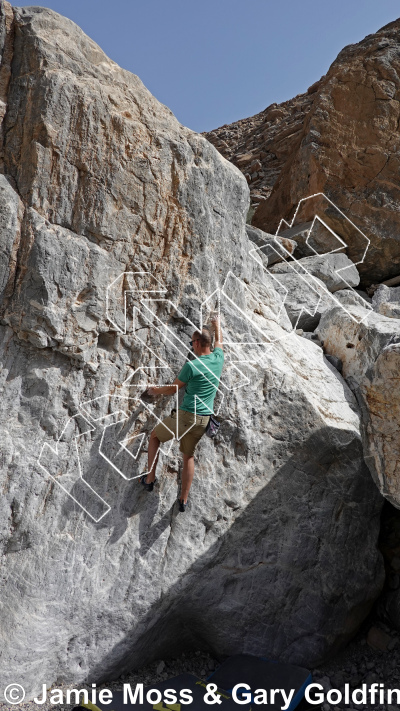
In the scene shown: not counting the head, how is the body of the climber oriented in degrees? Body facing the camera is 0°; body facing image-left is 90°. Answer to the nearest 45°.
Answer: approximately 135°
